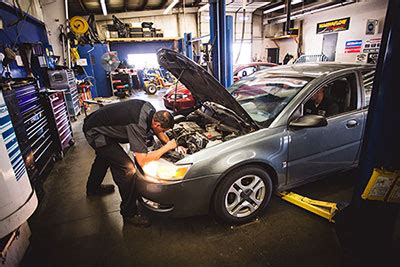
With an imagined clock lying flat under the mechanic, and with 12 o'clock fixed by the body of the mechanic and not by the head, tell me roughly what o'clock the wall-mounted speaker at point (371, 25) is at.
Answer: The wall-mounted speaker is roughly at 11 o'clock from the mechanic.

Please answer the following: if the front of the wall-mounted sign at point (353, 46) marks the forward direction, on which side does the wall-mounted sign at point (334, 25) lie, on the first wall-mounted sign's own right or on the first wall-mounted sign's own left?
on the first wall-mounted sign's own right

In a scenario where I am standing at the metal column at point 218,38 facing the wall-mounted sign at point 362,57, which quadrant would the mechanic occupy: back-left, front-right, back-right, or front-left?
back-right

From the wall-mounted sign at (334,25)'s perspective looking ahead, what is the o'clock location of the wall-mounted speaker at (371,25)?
the wall-mounted speaker at (371,25) is roughly at 9 o'clock from the wall-mounted sign at (334,25).

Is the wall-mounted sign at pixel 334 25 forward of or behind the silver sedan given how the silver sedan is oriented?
behind

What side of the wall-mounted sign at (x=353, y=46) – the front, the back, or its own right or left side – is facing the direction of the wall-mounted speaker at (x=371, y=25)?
left

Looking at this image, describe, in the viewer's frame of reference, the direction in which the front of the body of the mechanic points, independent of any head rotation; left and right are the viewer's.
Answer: facing to the right of the viewer

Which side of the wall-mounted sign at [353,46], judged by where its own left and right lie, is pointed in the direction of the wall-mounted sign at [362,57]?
left

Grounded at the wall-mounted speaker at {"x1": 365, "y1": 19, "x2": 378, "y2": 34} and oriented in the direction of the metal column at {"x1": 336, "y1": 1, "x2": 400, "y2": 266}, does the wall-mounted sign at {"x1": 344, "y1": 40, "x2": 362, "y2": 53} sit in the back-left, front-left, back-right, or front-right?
back-right

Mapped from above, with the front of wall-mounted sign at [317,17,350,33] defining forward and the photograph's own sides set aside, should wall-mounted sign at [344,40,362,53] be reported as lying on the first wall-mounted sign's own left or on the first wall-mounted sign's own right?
on the first wall-mounted sign's own left
